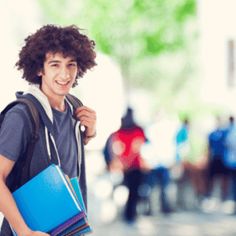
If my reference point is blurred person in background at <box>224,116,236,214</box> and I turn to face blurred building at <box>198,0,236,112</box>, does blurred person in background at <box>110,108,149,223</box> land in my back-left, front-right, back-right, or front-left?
back-left

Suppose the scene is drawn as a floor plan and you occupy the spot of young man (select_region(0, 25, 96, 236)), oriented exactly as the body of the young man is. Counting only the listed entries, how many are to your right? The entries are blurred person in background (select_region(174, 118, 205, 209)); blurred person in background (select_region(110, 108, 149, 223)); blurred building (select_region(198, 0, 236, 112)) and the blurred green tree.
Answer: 0

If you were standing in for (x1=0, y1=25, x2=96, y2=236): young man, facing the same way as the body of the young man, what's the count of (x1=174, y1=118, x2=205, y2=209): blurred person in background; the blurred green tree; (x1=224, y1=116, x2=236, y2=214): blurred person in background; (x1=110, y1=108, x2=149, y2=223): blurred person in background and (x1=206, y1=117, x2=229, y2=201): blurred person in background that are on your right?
0

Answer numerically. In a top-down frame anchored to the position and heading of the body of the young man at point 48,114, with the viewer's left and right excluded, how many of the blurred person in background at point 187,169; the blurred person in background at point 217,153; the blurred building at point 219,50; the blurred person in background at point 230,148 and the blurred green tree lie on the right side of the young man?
0

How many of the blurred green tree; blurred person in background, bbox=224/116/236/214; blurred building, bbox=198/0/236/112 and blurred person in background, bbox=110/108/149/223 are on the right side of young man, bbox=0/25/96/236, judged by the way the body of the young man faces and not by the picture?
0

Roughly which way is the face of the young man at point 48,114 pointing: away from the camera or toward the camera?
toward the camera

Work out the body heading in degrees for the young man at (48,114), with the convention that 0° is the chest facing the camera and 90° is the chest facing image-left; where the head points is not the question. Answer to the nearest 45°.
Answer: approximately 315°

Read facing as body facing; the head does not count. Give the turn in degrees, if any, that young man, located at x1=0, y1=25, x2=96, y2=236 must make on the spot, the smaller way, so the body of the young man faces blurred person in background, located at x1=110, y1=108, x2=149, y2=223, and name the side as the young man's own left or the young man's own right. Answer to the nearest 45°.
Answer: approximately 135° to the young man's own left

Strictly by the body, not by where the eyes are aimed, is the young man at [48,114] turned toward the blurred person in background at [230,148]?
no

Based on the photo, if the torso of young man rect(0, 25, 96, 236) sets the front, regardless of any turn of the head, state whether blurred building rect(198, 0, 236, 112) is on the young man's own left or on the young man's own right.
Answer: on the young man's own left

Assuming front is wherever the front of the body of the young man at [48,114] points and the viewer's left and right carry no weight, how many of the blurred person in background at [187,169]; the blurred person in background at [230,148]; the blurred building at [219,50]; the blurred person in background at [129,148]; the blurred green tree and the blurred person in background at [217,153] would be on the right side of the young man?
0
